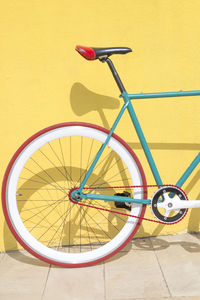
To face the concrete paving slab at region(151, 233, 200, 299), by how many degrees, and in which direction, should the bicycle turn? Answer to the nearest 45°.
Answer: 0° — it already faces it

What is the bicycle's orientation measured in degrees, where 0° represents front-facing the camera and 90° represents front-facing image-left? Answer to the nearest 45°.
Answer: approximately 270°
